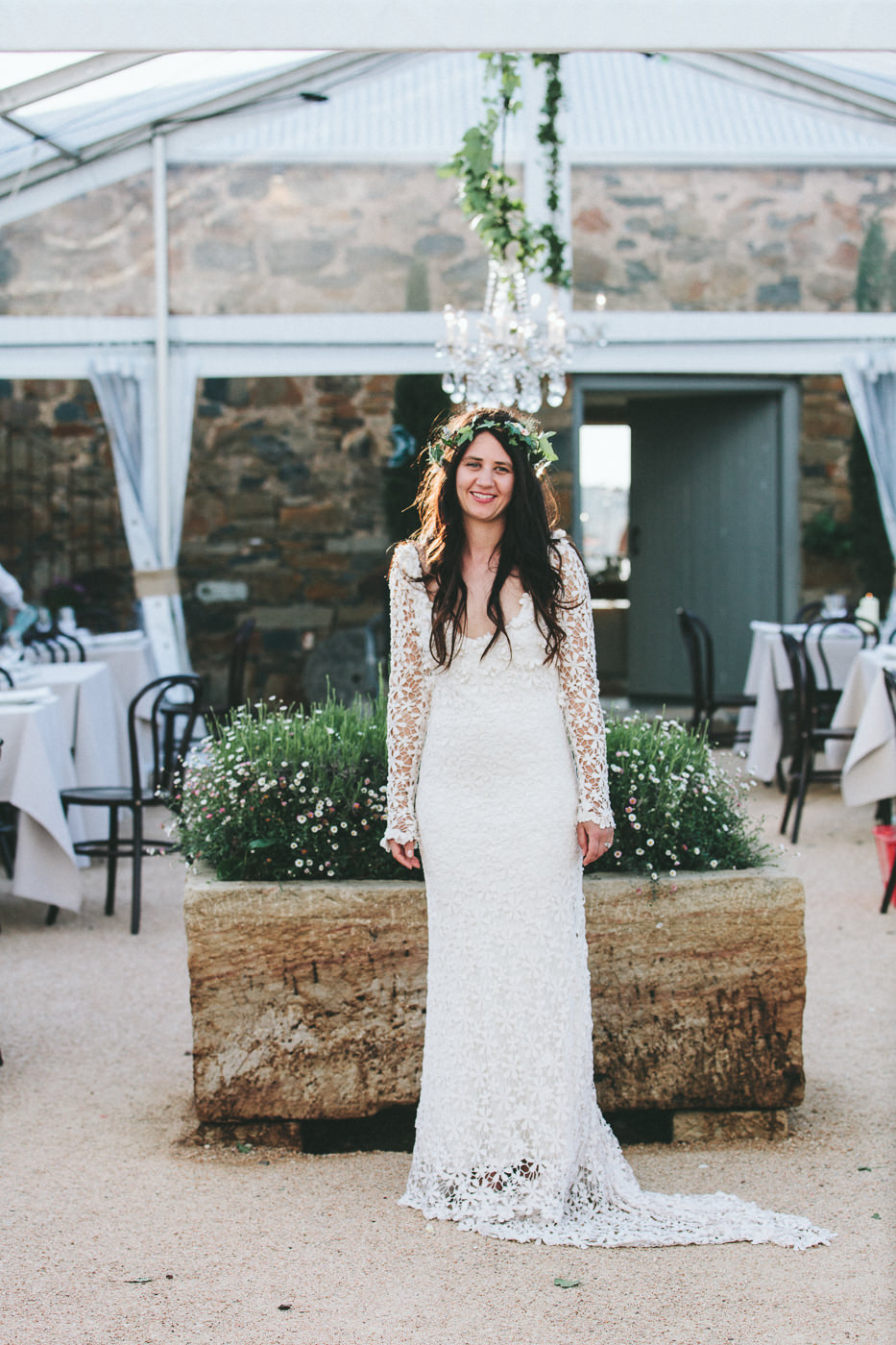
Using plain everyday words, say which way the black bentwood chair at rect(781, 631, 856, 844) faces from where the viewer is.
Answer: facing to the right of the viewer

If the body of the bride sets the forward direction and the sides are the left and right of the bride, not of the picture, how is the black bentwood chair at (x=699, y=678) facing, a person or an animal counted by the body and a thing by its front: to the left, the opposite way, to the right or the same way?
to the left

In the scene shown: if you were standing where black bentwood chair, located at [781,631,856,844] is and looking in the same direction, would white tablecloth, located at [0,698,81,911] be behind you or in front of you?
behind

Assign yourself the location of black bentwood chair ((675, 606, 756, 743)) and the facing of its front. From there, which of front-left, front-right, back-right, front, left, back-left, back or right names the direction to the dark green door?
left

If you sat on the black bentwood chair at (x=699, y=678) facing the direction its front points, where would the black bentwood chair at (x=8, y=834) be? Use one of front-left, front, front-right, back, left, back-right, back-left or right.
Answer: back-right

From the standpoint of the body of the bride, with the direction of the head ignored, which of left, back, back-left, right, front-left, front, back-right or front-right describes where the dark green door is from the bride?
back

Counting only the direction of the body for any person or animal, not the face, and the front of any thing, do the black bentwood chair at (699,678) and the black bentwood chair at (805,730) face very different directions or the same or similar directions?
same or similar directions

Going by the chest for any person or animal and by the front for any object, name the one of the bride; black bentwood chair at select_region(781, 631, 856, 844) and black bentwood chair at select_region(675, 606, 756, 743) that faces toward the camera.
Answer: the bride

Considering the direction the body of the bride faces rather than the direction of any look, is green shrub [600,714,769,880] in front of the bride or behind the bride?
behind

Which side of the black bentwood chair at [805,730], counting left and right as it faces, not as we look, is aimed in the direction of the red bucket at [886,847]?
right

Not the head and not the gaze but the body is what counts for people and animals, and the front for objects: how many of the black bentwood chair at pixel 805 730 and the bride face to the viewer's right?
1

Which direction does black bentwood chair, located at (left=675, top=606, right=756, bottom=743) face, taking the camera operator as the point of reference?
facing to the right of the viewer

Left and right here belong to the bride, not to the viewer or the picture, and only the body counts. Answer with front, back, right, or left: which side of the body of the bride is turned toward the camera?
front

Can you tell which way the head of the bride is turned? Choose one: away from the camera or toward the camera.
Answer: toward the camera
